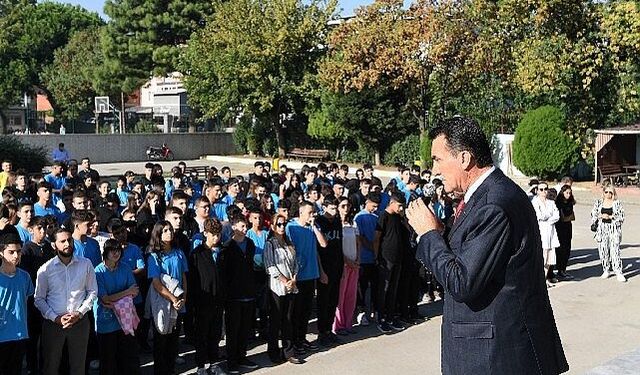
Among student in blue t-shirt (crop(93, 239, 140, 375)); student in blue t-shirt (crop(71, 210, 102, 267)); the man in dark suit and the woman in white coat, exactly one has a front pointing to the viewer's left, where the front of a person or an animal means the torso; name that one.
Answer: the man in dark suit

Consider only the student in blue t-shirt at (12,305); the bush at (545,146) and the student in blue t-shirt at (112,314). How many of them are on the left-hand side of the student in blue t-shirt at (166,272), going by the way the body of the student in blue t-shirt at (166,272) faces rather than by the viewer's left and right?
1

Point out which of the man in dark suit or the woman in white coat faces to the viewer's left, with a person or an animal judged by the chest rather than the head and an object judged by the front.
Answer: the man in dark suit

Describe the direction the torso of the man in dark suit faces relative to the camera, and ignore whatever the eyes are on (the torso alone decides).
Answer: to the viewer's left

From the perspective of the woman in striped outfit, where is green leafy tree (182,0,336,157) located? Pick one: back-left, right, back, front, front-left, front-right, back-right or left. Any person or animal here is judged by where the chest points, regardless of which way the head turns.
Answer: back-right

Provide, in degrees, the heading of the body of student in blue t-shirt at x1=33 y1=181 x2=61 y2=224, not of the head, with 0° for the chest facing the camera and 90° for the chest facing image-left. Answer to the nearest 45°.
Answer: approximately 315°

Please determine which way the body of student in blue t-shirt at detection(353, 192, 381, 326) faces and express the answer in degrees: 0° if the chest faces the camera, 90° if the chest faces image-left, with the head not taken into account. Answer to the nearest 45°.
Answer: approximately 315°

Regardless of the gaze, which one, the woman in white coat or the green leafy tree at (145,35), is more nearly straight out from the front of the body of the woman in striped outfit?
the woman in white coat

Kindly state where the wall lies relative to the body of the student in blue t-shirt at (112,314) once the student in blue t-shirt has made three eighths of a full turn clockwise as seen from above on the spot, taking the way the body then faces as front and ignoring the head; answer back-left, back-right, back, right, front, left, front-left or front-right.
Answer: right

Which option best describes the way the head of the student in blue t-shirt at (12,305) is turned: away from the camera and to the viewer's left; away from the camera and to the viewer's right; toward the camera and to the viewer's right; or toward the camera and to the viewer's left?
toward the camera and to the viewer's right

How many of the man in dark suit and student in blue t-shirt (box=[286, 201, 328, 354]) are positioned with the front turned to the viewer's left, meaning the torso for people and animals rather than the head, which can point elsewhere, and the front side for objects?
1

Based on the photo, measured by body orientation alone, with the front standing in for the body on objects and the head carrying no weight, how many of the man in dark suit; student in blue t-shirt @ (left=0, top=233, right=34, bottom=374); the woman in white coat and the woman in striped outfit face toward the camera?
3
